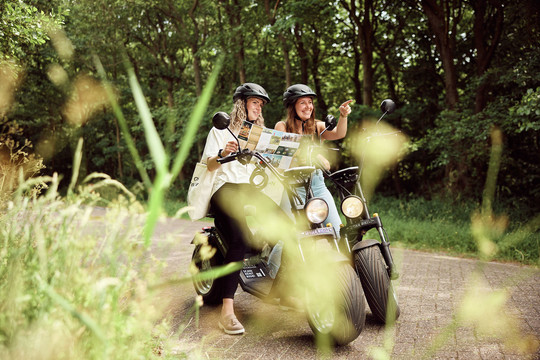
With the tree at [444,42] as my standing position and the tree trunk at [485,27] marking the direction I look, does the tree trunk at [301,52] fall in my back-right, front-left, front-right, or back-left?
back-left

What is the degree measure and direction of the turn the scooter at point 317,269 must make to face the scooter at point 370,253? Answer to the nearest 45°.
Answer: approximately 90° to its left

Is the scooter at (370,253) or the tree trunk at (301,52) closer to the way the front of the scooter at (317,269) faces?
the scooter

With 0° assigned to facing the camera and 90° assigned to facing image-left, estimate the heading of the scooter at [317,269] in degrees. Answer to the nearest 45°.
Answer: approximately 315°

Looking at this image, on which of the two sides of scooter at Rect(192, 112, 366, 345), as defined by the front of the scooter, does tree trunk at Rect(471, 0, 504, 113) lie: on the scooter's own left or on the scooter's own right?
on the scooter's own left

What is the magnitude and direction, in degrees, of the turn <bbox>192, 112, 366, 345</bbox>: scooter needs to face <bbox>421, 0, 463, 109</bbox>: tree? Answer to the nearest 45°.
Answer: approximately 90° to its left

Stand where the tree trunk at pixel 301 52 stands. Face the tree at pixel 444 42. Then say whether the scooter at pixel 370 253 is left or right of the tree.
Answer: right

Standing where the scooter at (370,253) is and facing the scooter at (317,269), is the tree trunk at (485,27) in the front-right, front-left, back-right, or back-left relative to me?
back-right

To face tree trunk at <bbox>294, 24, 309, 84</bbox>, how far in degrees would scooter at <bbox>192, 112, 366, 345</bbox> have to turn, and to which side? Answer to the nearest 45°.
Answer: approximately 135° to its left
